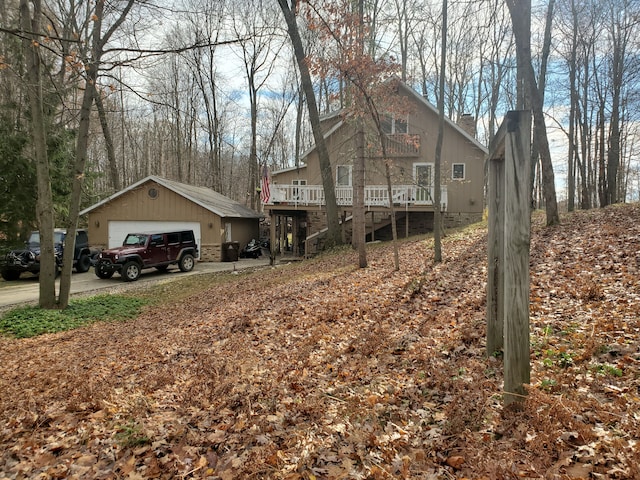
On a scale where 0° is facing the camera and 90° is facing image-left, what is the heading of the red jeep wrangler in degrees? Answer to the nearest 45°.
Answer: approximately 45°

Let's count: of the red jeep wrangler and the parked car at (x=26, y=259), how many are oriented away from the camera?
0

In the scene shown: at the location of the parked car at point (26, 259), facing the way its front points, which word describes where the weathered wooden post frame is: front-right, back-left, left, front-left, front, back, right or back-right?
front-left

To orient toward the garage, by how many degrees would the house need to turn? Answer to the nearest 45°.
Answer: approximately 90° to its right

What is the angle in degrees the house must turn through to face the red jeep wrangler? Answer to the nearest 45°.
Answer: approximately 45° to its right

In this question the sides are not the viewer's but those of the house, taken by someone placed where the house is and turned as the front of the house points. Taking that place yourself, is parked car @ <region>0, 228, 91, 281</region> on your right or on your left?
on your right

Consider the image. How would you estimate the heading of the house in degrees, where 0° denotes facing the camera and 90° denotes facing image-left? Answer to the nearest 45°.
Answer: approximately 0°

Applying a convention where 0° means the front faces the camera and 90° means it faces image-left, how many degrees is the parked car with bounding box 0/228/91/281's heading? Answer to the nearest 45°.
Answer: approximately 45°

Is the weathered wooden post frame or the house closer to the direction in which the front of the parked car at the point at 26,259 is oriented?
the weathered wooden post frame

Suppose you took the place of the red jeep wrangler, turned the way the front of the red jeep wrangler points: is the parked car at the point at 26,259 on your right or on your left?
on your right
